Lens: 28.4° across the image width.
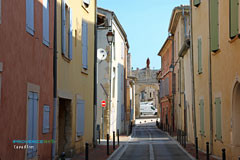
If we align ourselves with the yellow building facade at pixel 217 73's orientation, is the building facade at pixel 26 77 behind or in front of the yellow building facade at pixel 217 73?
in front

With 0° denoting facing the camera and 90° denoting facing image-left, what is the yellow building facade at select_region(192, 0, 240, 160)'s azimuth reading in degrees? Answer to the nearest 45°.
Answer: approximately 45°

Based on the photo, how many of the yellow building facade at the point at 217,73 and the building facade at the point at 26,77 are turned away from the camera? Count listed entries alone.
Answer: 0

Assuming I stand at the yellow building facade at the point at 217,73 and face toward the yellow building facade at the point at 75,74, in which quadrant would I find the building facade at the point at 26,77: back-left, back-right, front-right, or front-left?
front-left

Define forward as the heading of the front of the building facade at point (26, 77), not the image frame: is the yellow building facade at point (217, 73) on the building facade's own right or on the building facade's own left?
on the building facade's own left

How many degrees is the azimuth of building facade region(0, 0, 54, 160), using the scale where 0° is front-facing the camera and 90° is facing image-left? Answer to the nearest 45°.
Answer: approximately 315°

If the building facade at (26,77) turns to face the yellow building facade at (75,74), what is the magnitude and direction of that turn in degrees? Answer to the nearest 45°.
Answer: approximately 135° to its left
